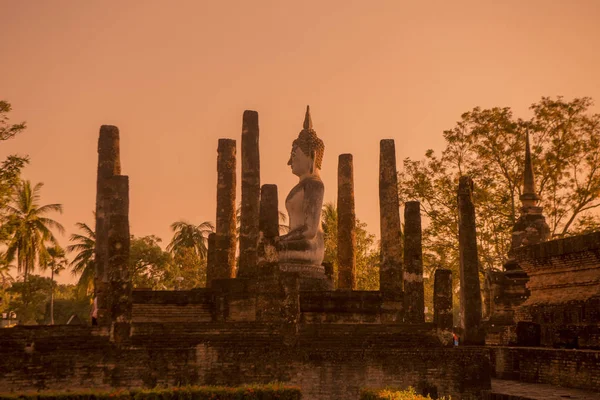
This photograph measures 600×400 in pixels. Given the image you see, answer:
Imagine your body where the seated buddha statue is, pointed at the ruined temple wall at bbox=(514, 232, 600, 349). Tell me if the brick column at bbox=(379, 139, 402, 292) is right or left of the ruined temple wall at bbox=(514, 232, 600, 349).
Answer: left

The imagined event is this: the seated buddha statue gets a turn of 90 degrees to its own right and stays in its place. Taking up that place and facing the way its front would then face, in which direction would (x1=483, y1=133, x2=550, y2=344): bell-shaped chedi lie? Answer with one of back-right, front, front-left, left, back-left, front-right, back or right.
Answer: right

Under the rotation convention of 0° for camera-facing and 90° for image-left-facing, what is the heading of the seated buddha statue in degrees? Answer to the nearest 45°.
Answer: approximately 90°

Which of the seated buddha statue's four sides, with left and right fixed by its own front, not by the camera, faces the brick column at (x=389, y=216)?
back

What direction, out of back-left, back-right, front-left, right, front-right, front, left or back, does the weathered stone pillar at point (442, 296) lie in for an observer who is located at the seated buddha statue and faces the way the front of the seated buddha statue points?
back-left

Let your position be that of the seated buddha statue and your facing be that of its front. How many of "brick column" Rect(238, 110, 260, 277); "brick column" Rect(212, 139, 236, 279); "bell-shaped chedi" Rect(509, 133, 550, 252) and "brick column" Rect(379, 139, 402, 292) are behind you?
2

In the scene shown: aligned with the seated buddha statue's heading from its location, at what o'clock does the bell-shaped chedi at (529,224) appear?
The bell-shaped chedi is roughly at 6 o'clock from the seated buddha statue.

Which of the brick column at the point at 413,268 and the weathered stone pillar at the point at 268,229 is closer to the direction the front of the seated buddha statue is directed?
the weathered stone pillar

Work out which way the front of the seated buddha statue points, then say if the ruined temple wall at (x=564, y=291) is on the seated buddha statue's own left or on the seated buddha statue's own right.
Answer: on the seated buddha statue's own left

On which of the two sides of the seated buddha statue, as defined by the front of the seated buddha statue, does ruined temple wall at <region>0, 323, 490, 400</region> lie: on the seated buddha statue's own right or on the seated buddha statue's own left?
on the seated buddha statue's own left

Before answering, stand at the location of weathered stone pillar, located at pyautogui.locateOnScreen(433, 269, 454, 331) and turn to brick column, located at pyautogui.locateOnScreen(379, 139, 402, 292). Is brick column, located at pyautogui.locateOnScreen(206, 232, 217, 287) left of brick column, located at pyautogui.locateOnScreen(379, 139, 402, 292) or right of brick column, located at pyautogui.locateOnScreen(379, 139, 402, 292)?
left
